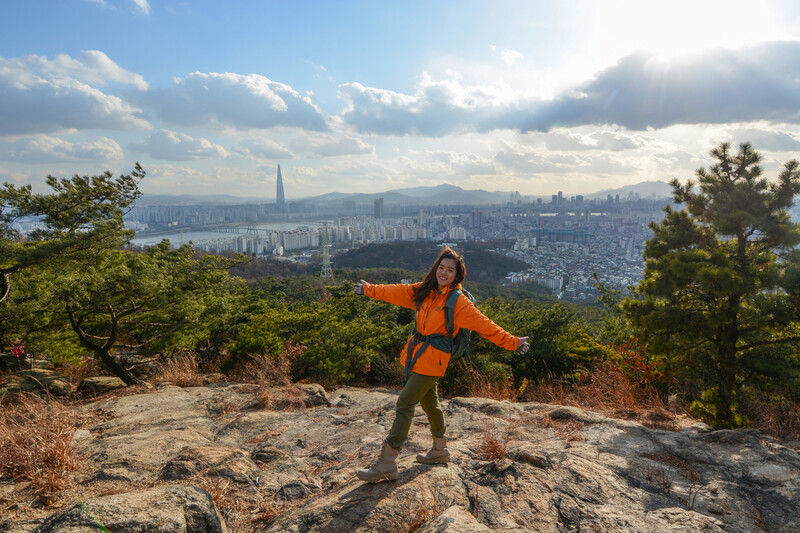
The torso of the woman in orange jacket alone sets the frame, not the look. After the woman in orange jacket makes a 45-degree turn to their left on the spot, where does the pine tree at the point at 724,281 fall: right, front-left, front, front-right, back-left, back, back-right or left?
back-left

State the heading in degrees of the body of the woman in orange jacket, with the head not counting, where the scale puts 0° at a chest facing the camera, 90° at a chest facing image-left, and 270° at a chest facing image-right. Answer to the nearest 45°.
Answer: approximately 45°

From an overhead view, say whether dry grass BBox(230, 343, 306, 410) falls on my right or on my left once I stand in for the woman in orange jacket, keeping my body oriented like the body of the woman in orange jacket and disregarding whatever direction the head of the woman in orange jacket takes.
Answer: on my right

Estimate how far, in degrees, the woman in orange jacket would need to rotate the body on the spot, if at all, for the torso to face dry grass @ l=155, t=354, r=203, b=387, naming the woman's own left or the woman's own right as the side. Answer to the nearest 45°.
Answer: approximately 90° to the woman's own right

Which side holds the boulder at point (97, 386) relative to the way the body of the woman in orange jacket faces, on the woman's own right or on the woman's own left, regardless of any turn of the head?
on the woman's own right

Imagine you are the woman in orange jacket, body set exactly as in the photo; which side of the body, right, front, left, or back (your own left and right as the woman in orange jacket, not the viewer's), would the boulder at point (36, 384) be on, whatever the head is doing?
right
